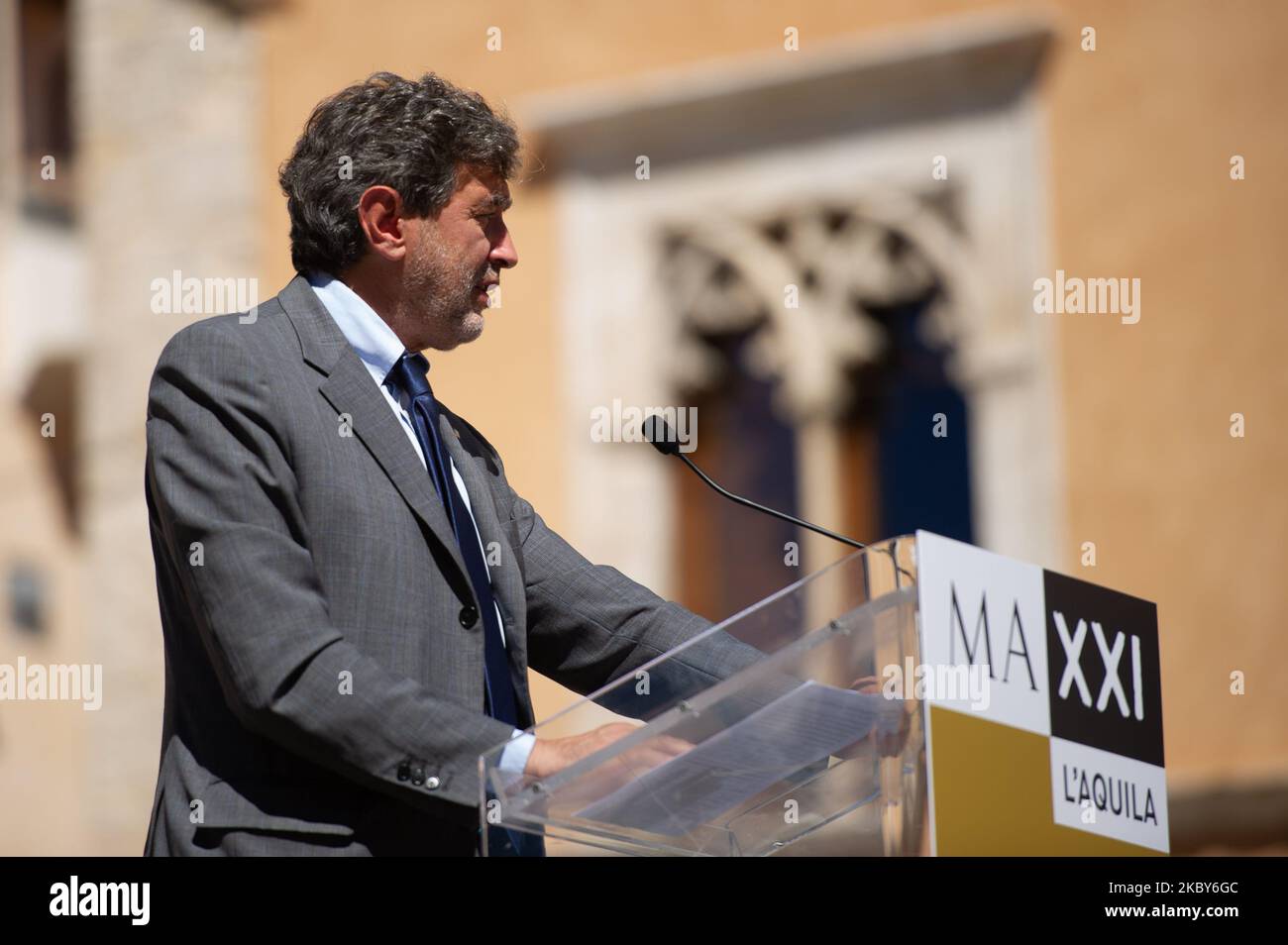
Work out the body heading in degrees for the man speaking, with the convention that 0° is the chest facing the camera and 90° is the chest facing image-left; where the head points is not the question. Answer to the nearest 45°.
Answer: approximately 315°
